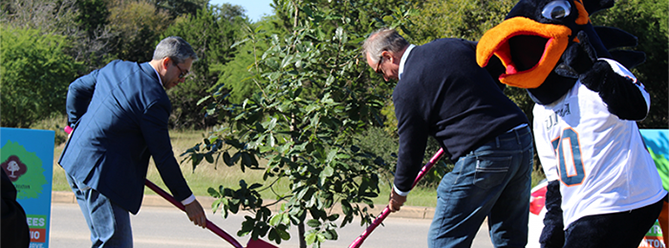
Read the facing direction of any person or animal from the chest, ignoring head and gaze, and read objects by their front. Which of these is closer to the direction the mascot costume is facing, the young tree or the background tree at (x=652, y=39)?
the young tree

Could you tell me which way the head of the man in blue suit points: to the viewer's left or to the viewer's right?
to the viewer's right

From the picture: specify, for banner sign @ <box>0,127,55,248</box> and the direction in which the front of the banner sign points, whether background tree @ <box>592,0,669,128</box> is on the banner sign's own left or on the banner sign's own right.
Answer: on the banner sign's own left

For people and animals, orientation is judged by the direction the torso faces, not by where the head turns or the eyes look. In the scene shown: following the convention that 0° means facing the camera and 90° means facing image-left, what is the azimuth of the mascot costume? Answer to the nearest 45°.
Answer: approximately 45°

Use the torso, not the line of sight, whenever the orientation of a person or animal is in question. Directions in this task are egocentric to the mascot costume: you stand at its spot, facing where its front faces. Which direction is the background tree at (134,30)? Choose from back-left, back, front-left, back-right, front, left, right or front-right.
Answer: right

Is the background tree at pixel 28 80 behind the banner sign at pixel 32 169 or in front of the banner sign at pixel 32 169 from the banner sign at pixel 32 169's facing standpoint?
behind

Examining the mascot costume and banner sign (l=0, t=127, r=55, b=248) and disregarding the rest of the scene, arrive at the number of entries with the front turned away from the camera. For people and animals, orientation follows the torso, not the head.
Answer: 0

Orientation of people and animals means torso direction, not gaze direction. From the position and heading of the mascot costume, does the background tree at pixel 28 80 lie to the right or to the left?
on its right

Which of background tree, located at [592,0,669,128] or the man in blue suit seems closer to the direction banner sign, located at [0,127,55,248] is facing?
the man in blue suit
